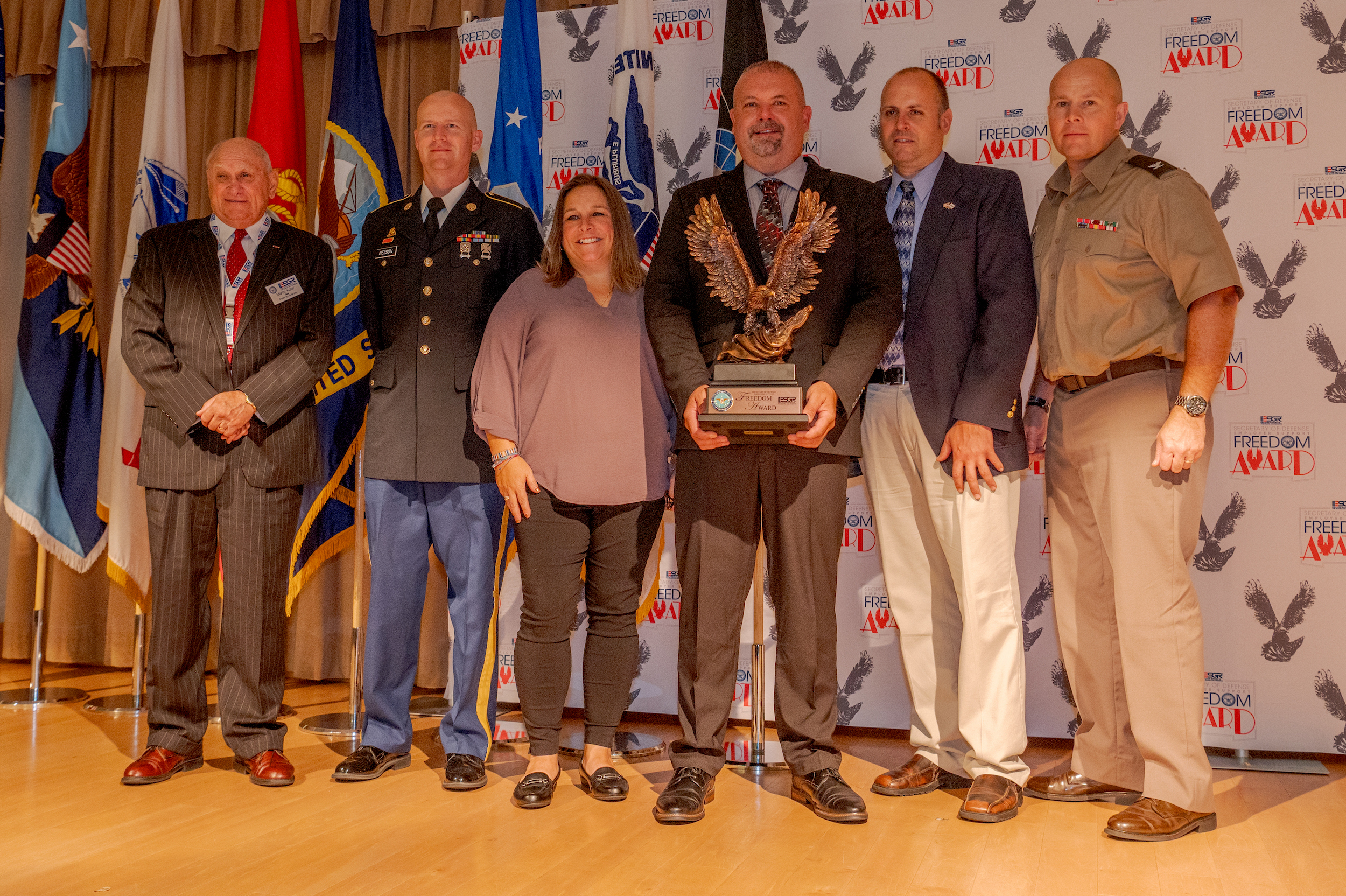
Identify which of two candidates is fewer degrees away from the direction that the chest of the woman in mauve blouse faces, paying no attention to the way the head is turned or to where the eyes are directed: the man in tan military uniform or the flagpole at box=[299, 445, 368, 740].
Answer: the man in tan military uniform

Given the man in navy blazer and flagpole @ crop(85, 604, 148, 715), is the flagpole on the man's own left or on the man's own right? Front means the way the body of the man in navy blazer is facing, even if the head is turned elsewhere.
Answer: on the man's own right

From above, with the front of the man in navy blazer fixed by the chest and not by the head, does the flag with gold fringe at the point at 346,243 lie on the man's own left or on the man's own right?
on the man's own right

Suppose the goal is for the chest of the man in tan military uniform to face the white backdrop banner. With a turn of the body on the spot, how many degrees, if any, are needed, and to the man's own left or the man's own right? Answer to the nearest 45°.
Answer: approximately 135° to the man's own right

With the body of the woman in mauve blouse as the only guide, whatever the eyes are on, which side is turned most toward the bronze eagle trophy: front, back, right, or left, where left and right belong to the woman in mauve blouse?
left

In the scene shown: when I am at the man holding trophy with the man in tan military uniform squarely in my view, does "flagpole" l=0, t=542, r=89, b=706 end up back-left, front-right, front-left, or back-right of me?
back-left

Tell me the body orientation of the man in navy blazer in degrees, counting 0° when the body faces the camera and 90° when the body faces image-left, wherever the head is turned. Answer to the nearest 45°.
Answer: approximately 45°
